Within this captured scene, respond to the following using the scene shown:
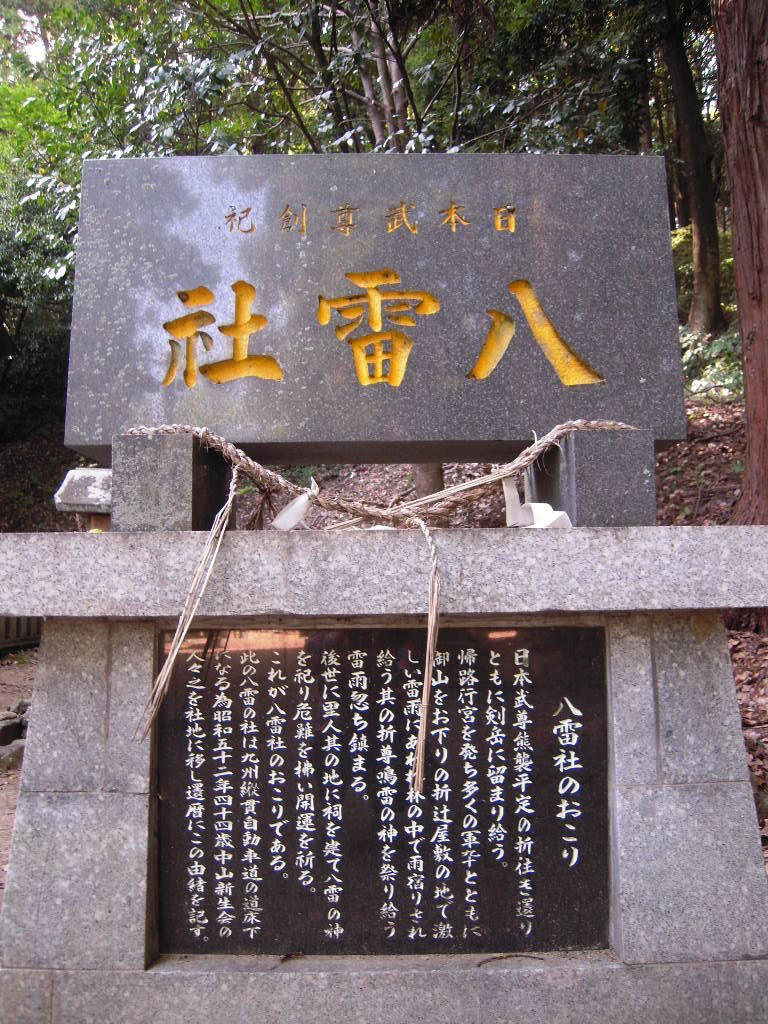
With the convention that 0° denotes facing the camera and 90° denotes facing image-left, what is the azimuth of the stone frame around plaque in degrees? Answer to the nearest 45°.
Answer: approximately 0°

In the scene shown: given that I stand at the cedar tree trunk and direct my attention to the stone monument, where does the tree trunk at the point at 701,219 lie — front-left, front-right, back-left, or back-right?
back-right
